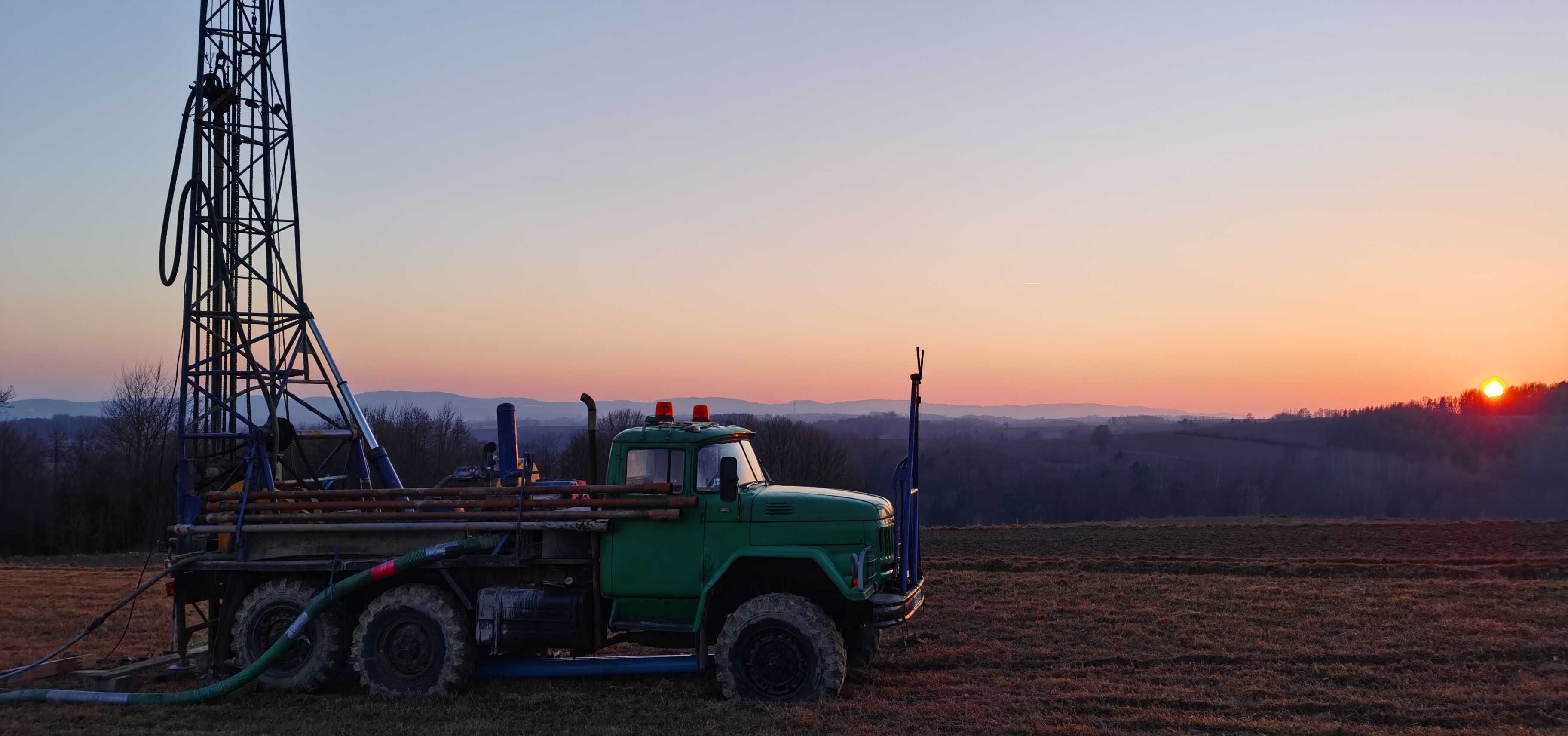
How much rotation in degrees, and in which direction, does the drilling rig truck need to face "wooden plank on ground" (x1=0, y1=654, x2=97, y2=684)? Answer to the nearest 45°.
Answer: approximately 135° to its left

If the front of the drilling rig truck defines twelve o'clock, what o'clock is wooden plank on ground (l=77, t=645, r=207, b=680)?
The wooden plank on ground is roughly at 7 o'clock from the drilling rig truck.

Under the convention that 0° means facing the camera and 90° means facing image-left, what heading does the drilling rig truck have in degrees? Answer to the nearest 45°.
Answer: approximately 270°
